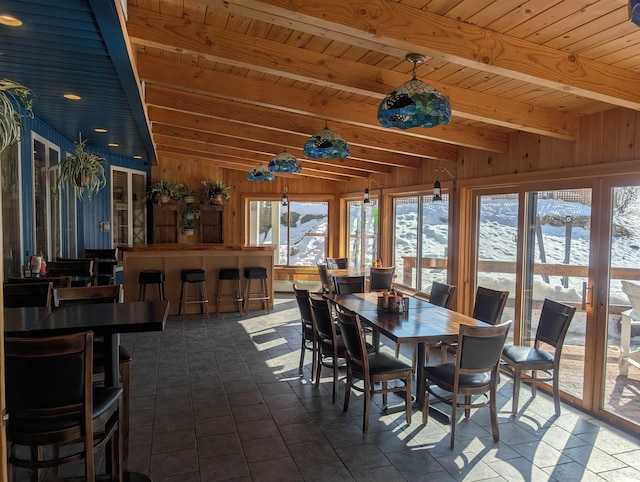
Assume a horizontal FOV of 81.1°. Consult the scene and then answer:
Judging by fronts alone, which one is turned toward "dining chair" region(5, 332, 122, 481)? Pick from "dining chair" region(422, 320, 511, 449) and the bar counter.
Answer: the bar counter

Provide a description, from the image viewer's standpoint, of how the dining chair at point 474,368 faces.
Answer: facing away from the viewer and to the left of the viewer

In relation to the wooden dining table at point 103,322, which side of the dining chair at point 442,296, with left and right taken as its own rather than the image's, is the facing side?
front

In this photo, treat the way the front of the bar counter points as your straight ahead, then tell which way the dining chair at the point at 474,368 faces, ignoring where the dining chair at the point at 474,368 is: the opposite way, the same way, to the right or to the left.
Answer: the opposite way

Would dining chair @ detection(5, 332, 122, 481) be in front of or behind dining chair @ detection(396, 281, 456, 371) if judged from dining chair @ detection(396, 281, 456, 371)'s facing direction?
in front

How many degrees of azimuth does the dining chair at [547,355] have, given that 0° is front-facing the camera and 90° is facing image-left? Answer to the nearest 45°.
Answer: approximately 45°

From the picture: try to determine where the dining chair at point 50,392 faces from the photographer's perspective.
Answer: facing away from the viewer and to the right of the viewer

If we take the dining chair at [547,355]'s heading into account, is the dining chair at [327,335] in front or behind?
in front

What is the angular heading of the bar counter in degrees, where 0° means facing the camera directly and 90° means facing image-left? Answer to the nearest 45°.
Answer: approximately 0°

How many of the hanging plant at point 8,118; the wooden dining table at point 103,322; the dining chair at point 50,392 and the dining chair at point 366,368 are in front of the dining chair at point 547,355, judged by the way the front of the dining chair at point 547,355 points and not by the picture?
4

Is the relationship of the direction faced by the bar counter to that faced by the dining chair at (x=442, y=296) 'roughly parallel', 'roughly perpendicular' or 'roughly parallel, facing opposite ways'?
roughly perpendicular

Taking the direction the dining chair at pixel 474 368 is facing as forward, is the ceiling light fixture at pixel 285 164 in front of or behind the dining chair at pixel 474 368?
in front

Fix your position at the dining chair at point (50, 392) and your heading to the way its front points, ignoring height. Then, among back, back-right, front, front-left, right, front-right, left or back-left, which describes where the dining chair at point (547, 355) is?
front-right
